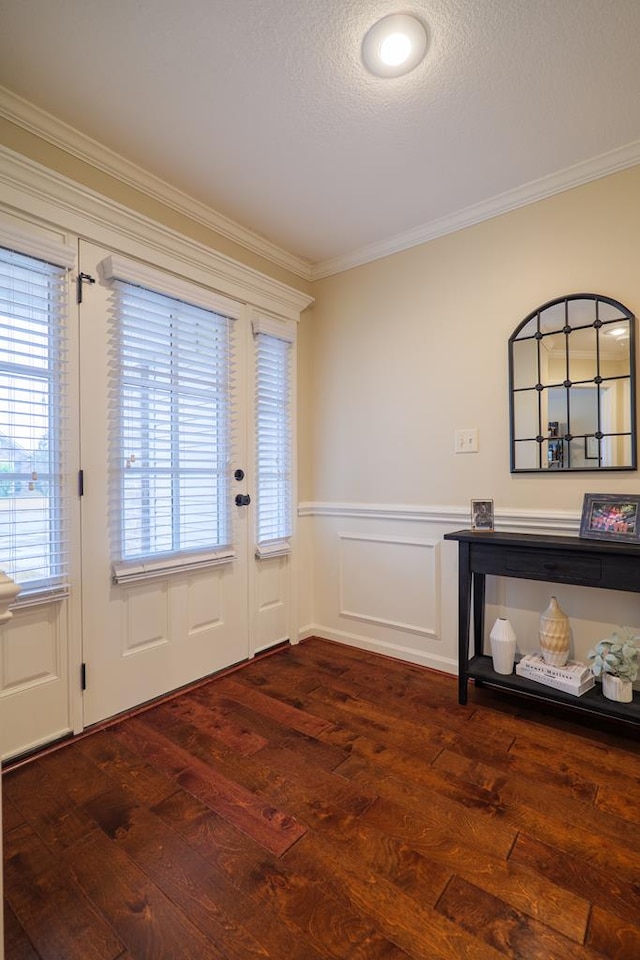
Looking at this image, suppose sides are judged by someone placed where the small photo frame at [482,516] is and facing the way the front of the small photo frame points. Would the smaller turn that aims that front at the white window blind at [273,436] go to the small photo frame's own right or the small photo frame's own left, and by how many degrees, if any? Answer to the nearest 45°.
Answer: approximately 90° to the small photo frame's own right

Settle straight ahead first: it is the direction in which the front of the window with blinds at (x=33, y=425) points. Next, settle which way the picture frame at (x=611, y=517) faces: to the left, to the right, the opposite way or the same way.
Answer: to the right

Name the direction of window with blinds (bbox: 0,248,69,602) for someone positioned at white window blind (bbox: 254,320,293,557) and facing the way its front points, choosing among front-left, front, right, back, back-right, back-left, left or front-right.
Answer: right

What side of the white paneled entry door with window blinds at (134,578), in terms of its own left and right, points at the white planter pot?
front

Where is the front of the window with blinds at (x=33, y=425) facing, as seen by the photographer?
facing the viewer and to the right of the viewer

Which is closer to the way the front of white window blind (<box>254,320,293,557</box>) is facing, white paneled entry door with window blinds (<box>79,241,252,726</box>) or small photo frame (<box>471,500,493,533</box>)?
the small photo frame

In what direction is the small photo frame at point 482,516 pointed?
toward the camera

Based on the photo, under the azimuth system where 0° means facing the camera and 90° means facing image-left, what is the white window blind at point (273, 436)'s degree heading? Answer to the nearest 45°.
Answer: approximately 315°

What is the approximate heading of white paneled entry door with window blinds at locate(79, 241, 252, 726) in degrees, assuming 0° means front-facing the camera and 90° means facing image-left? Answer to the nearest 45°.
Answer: approximately 315°

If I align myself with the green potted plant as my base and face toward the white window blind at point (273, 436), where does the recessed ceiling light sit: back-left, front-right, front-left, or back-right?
front-left

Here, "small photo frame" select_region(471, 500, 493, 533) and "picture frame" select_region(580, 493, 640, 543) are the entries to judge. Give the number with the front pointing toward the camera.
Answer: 2

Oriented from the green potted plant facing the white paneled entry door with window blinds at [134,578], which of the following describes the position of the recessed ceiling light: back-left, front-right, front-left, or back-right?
front-left

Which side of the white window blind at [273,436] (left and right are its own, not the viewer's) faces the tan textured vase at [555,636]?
front

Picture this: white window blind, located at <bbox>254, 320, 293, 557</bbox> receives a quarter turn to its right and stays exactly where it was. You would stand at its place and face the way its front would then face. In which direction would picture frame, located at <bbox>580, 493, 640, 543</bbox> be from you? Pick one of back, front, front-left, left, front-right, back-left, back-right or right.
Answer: left

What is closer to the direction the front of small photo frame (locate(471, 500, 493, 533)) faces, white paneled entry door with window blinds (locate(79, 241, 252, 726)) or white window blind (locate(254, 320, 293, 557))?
the white paneled entry door with window blinds

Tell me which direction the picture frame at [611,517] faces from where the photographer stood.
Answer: facing the viewer
